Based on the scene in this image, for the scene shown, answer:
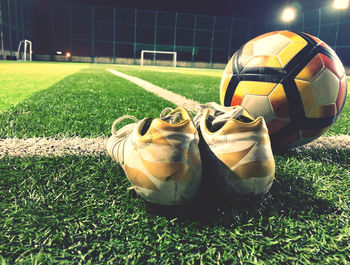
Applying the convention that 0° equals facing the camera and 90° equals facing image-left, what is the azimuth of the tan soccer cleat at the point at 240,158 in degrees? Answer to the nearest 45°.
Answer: approximately 135°

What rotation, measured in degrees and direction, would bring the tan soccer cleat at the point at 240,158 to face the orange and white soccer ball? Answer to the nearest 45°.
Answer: approximately 45° to its right

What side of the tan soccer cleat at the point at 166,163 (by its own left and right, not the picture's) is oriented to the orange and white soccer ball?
right

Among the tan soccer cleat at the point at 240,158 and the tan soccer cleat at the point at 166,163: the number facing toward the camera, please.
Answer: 0

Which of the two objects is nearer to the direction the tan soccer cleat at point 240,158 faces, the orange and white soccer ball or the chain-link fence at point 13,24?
the chain-link fence

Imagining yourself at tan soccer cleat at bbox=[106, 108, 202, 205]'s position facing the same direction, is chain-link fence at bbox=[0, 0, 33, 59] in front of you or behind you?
in front

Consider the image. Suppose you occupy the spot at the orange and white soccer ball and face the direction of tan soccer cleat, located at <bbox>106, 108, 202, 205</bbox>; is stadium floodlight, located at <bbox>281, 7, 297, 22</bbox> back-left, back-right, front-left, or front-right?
back-right
